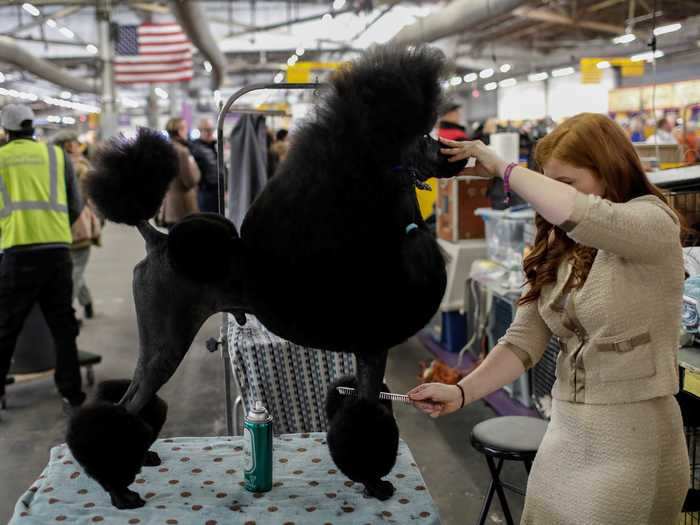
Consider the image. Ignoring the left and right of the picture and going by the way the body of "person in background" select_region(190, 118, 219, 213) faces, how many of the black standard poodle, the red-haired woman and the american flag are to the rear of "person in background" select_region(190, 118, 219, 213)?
1

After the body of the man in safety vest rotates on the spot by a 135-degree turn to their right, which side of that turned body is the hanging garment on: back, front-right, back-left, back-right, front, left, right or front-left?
front-left

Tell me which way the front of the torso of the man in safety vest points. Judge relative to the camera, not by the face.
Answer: away from the camera

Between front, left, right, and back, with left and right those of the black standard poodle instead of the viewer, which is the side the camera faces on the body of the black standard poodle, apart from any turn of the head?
right

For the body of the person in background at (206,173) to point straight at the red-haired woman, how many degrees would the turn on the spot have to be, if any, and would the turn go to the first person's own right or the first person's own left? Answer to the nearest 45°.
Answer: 0° — they already face them

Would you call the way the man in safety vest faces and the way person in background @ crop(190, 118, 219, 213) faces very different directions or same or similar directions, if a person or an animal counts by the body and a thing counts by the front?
very different directions

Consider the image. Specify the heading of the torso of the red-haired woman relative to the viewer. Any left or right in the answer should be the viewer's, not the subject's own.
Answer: facing the viewer and to the left of the viewer

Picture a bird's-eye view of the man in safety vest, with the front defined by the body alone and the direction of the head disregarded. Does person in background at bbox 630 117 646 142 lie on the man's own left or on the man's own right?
on the man's own right

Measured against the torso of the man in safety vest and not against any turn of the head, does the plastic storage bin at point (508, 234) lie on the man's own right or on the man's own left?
on the man's own right

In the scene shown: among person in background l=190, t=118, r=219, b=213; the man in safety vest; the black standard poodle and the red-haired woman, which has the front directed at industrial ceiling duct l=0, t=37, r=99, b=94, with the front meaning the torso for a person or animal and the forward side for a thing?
the man in safety vest

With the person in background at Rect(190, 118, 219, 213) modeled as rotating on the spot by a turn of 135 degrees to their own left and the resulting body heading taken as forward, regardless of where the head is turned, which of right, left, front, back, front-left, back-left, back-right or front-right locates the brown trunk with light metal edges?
right

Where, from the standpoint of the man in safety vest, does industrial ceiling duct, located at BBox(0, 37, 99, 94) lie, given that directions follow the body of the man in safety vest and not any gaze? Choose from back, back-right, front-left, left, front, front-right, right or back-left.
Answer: front

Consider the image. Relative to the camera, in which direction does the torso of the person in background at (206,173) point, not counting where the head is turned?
toward the camera

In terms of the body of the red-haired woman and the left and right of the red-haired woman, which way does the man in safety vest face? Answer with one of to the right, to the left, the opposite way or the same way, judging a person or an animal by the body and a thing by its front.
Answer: to the right
